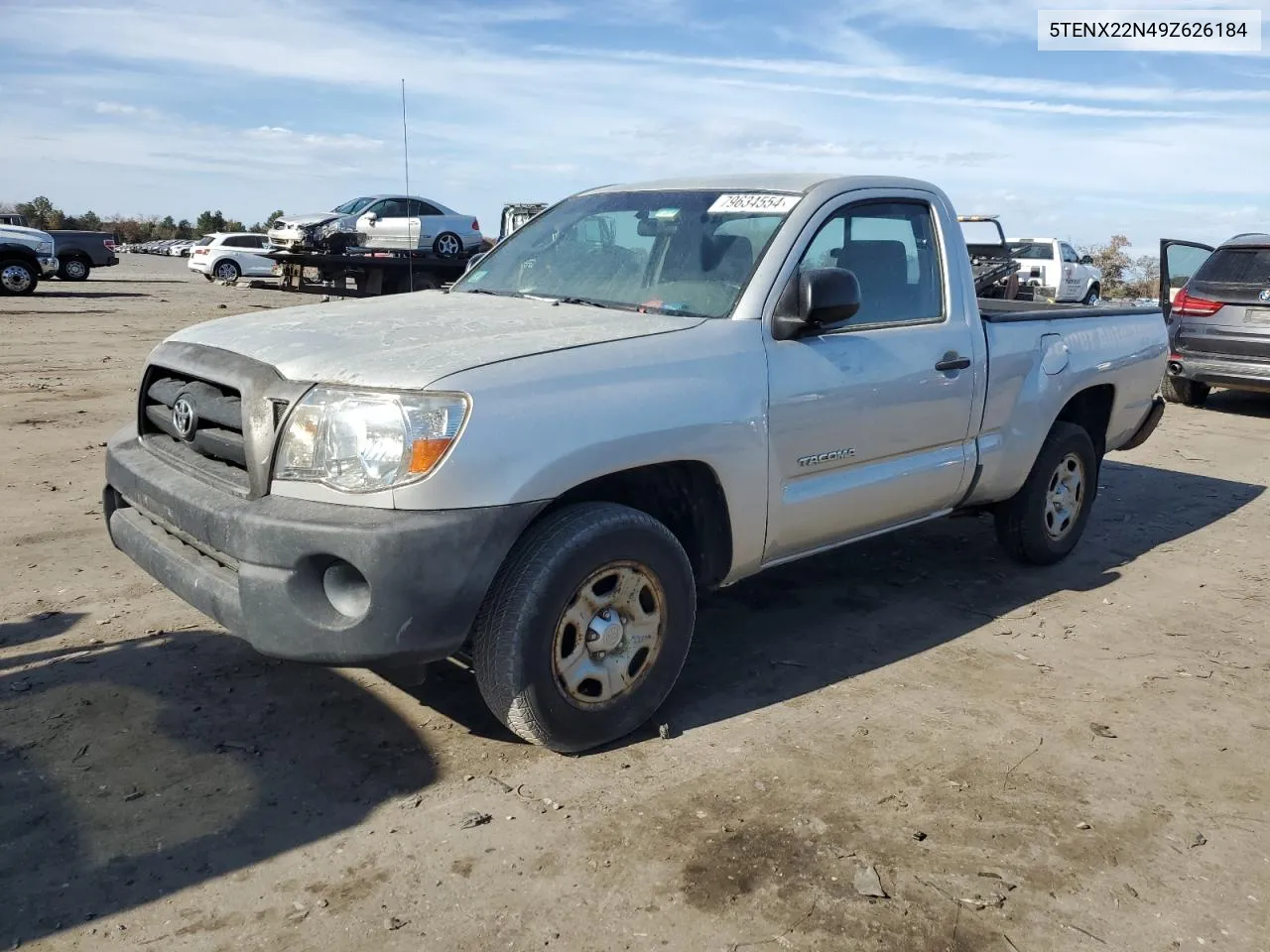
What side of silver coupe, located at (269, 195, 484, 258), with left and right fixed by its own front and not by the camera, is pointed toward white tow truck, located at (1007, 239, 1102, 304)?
back

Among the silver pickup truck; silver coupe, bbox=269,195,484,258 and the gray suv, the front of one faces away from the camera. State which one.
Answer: the gray suv

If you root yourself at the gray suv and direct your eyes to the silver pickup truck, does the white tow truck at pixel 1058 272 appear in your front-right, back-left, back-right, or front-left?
back-right

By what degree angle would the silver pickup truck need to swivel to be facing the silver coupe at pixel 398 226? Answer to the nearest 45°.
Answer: approximately 135° to its right

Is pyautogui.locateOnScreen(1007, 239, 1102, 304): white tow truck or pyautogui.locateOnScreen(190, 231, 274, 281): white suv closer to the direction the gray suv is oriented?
the white tow truck

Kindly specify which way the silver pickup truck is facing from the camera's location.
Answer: facing the viewer and to the left of the viewer

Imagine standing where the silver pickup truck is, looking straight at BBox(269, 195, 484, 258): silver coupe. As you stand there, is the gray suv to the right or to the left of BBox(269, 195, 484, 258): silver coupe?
right

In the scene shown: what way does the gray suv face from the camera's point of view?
away from the camera

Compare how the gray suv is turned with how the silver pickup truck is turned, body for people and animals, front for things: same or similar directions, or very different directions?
very different directions

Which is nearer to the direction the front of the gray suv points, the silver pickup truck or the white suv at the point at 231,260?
the white suv

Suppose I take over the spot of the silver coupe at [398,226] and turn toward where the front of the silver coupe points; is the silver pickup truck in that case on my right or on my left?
on my left

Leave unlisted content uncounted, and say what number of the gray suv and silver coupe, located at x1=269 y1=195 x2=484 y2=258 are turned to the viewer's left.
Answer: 1

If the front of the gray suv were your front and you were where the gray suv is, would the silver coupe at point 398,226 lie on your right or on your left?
on your left

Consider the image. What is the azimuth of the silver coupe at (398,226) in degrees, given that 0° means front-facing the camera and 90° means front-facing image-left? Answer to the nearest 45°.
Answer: approximately 90°
